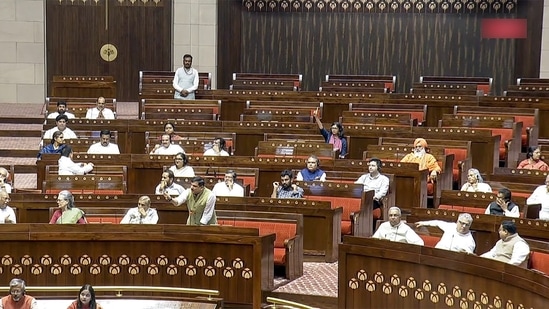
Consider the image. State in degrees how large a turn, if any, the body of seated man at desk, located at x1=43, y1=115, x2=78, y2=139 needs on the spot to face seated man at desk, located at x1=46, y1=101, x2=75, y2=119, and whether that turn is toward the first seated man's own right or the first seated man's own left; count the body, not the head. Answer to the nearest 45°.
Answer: approximately 180°

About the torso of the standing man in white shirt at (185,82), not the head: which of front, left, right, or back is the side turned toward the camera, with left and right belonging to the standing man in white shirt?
front

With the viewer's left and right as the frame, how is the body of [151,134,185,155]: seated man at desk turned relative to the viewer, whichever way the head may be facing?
facing the viewer

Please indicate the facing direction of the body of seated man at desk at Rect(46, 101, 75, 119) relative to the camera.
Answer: toward the camera

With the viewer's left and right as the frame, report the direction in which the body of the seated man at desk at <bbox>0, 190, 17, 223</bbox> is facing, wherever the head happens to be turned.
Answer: facing the viewer and to the right of the viewer

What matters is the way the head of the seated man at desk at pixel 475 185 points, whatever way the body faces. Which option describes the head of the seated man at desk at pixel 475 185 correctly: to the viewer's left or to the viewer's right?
to the viewer's left

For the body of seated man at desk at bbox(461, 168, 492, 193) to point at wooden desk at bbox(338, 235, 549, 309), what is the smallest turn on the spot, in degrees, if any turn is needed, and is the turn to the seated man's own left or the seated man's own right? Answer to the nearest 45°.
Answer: approximately 45° to the seated man's own left

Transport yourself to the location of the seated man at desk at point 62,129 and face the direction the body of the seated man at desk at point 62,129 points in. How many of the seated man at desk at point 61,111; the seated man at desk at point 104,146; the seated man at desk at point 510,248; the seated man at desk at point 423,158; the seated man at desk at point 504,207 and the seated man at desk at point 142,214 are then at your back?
1

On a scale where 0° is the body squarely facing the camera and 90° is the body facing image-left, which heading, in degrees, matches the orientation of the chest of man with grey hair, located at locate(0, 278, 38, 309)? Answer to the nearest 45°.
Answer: approximately 0°

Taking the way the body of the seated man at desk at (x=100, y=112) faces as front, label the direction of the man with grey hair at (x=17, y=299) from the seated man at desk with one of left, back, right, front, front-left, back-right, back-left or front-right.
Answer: front

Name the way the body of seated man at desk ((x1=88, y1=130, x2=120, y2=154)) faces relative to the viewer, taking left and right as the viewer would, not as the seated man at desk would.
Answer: facing the viewer

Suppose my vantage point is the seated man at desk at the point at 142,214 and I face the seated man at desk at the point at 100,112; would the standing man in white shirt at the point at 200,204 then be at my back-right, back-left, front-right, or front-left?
back-right
